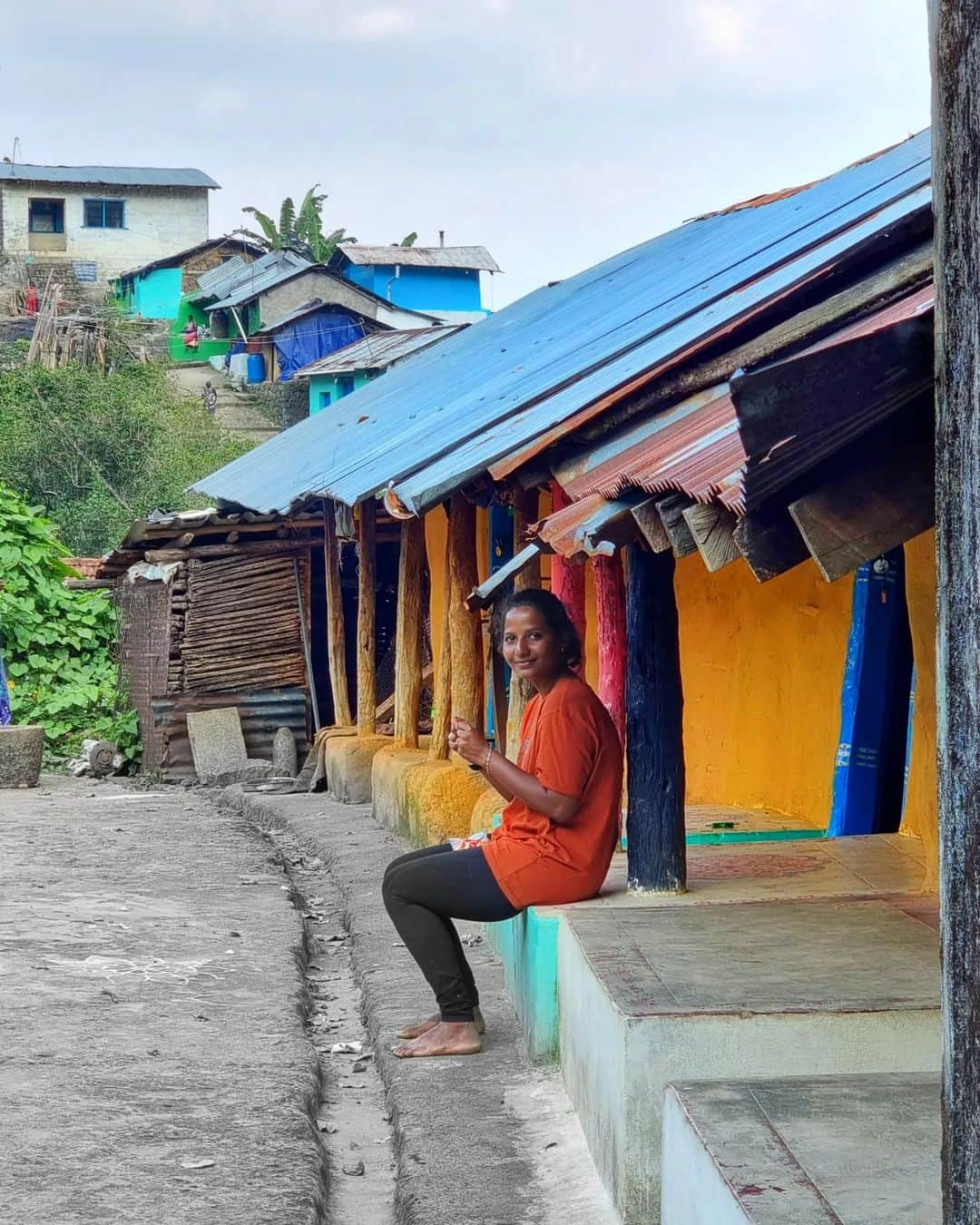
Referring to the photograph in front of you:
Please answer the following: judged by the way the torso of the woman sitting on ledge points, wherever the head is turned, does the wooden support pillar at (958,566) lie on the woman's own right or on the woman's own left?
on the woman's own left

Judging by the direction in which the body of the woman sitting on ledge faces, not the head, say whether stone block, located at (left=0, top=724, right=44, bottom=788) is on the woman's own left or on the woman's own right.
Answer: on the woman's own right

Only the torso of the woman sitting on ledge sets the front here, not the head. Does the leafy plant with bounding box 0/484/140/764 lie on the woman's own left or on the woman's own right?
on the woman's own right

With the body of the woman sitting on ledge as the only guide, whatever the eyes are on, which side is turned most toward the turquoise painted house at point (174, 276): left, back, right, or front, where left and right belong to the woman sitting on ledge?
right

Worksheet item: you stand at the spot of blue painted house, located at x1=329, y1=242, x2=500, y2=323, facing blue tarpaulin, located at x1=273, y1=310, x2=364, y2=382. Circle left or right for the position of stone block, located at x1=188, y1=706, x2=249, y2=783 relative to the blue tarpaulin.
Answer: left

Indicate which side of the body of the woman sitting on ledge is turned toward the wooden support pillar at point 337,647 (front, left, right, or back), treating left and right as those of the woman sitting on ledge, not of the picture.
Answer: right

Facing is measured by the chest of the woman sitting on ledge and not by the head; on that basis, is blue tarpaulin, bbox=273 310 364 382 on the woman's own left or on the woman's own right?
on the woman's own right

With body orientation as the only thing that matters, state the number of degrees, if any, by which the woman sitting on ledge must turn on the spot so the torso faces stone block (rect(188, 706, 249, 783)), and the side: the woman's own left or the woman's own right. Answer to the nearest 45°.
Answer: approximately 90° to the woman's own right

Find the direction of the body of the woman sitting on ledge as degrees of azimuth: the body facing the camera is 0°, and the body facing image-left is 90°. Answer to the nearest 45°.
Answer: approximately 90°

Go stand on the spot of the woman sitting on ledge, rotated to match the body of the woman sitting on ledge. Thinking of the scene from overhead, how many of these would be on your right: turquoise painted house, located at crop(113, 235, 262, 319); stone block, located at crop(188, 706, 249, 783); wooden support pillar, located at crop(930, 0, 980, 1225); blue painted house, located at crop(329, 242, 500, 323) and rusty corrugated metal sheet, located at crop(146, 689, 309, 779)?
4
